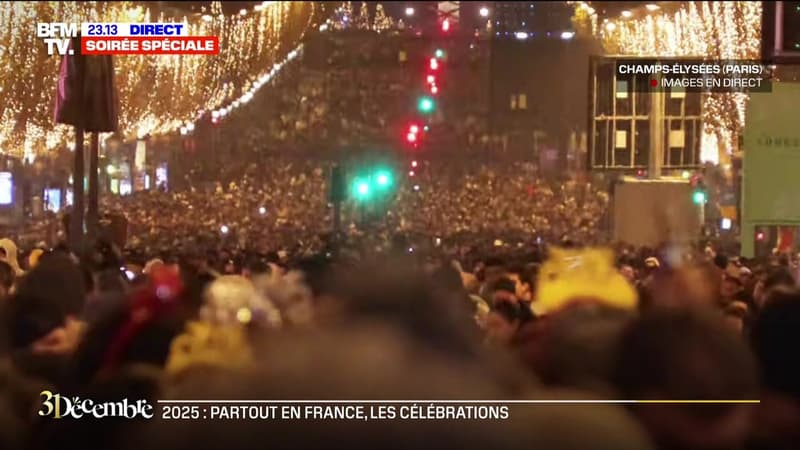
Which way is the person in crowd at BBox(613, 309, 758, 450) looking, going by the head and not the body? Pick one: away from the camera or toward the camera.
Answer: away from the camera

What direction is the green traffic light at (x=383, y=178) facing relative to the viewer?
toward the camera

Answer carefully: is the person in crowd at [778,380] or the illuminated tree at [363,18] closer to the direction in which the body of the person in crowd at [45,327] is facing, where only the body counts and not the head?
the illuminated tree

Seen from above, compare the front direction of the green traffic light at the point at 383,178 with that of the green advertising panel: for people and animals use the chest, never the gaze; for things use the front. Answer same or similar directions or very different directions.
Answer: same or similar directions

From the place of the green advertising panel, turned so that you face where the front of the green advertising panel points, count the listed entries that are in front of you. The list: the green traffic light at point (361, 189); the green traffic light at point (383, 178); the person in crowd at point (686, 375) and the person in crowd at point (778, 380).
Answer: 2

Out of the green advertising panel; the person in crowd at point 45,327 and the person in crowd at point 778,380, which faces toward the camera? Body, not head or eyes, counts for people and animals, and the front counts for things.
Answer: the green advertising panel

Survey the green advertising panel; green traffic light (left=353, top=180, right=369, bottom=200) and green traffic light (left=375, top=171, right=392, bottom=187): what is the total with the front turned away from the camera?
0

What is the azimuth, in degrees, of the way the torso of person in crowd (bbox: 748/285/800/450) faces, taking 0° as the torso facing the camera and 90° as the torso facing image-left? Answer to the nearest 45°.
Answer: approximately 180°

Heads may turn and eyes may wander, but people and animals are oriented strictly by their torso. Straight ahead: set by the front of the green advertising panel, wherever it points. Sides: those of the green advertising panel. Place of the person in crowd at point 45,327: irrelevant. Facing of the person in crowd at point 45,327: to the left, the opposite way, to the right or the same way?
the opposite way

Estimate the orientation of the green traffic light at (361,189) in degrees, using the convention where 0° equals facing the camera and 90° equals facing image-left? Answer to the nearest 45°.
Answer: approximately 0°

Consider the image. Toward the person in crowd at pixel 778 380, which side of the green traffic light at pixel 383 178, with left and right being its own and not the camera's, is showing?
front
